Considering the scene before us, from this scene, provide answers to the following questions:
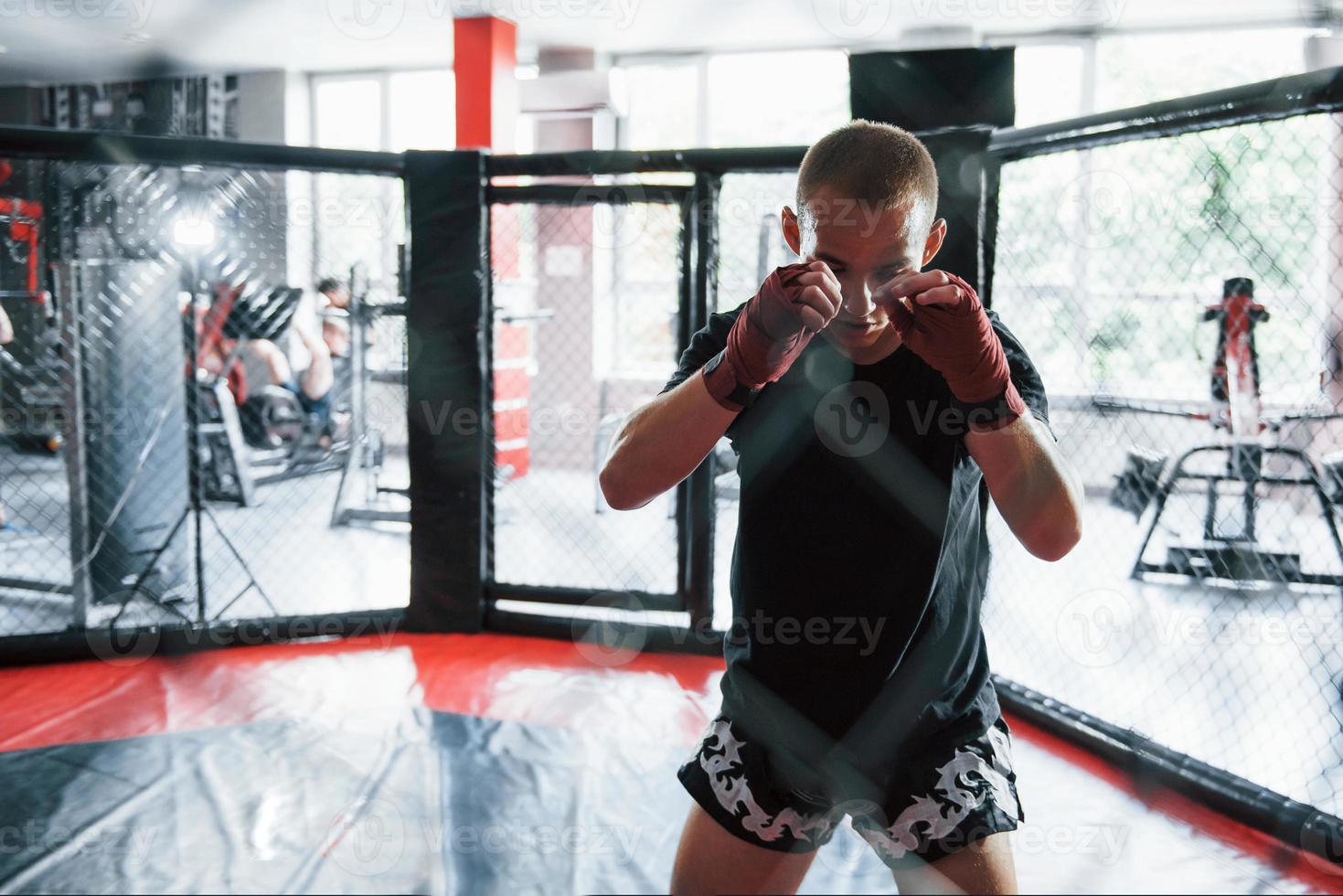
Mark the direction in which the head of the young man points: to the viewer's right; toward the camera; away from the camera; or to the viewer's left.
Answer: toward the camera

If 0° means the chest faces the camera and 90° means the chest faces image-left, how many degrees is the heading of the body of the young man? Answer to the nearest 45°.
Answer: approximately 0°

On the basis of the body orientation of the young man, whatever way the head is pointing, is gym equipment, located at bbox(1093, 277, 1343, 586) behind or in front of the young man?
behind

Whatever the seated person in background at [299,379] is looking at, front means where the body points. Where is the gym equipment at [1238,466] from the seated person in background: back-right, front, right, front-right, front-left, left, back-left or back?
left

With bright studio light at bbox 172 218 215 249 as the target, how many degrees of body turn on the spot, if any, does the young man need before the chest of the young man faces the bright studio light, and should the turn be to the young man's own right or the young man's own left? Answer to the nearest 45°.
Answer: approximately 135° to the young man's own right

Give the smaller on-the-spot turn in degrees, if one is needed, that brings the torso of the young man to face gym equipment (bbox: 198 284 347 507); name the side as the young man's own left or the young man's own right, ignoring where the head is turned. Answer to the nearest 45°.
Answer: approximately 135° to the young man's own right

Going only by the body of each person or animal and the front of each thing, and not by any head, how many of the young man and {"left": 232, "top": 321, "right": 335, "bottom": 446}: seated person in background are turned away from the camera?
0

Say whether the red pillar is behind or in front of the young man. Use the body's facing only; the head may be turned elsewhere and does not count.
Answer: behind

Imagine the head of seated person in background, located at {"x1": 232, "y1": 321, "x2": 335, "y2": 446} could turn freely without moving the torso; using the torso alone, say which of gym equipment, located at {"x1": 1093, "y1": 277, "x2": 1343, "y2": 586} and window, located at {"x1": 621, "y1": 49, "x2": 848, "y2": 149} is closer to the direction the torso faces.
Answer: the gym equipment

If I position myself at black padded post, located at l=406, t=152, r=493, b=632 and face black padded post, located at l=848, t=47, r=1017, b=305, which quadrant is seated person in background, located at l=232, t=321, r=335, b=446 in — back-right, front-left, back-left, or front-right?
back-left

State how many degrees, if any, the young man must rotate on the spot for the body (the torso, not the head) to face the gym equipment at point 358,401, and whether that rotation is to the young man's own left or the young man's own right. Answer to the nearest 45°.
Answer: approximately 135° to the young man's own right

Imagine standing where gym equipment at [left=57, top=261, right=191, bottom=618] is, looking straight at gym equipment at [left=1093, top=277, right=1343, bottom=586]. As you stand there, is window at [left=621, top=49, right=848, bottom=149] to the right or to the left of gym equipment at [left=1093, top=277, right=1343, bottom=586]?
left
